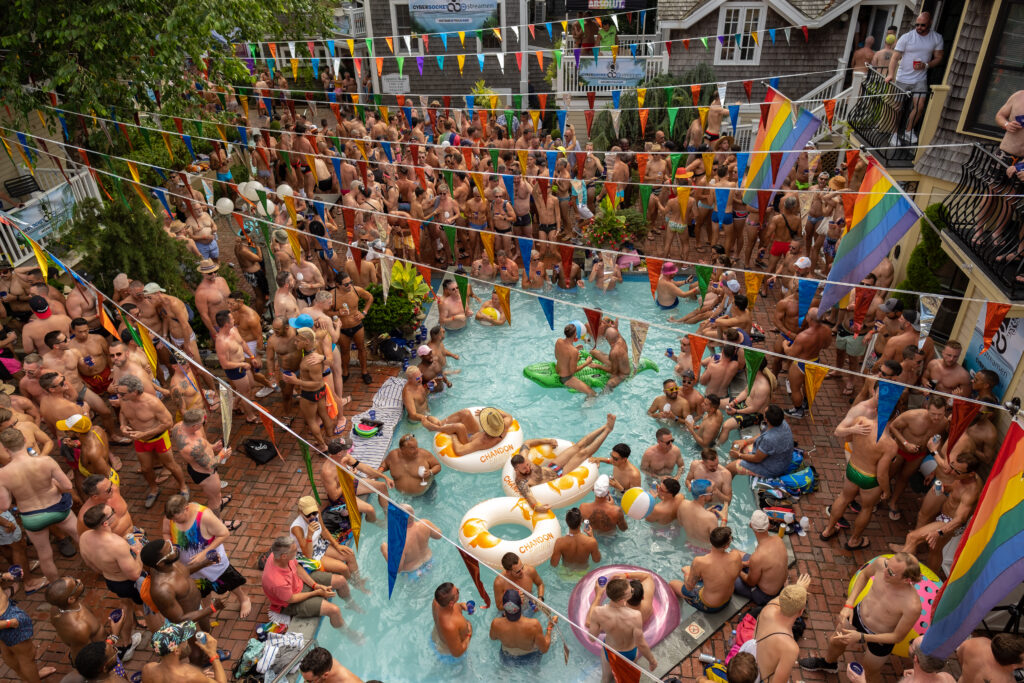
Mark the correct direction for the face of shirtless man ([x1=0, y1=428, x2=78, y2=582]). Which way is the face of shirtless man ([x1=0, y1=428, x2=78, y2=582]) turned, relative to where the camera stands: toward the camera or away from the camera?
away from the camera

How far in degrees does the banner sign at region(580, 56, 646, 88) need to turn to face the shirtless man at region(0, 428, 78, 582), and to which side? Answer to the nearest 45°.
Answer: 0° — it already faces them

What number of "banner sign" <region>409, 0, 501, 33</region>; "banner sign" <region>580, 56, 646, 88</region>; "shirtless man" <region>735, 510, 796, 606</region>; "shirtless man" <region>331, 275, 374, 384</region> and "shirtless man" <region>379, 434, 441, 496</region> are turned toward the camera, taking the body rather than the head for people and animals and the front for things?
4

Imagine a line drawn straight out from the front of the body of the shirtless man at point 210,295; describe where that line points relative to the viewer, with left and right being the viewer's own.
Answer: facing the viewer and to the right of the viewer

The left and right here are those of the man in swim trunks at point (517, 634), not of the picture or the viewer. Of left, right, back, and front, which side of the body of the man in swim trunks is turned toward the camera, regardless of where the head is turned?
back

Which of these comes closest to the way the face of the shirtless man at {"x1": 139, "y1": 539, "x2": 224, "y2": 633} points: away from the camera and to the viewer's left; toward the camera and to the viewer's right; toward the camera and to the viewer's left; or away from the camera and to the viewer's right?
away from the camera and to the viewer's right

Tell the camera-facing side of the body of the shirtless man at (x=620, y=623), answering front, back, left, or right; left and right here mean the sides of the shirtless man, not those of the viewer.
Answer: back

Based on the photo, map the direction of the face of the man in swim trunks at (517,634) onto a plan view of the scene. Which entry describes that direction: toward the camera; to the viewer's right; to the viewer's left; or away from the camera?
away from the camera

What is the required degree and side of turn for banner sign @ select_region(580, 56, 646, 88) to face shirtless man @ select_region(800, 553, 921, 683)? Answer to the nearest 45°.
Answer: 0° — it already faces them

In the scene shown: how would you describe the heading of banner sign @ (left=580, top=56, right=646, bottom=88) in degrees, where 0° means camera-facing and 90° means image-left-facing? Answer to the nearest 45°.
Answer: approximately 0°

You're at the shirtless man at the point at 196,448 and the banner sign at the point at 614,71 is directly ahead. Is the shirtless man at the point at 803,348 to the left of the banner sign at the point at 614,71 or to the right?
right

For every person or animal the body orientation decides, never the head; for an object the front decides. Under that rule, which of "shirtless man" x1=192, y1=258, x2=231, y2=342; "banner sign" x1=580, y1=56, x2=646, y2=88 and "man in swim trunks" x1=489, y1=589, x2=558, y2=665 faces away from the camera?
the man in swim trunks

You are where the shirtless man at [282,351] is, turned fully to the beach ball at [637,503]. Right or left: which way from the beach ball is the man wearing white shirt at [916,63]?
left

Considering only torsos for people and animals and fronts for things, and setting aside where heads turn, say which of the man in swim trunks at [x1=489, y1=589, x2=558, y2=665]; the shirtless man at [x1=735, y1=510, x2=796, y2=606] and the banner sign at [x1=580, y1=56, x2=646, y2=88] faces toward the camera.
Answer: the banner sign

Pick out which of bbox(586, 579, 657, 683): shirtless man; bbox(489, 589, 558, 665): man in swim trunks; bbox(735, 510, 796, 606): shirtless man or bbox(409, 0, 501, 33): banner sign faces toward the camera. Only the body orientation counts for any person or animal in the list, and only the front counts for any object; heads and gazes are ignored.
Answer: the banner sign

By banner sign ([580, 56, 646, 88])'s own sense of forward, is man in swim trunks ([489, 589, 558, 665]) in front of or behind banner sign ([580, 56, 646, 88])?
in front
